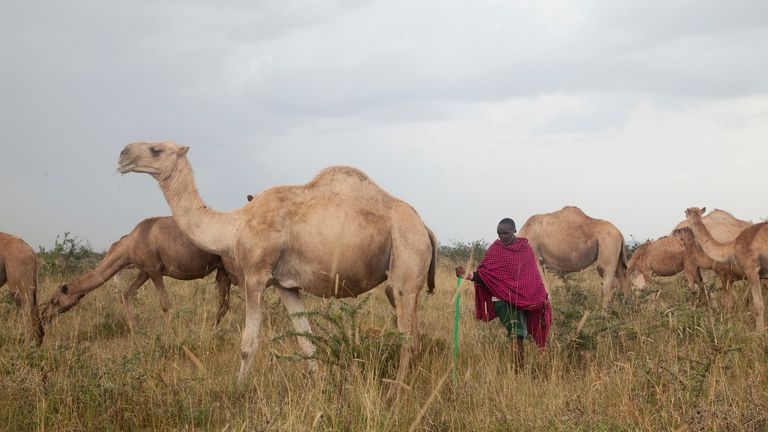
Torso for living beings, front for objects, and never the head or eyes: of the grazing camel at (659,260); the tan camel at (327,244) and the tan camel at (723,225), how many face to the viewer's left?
3

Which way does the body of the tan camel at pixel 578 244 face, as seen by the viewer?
to the viewer's left

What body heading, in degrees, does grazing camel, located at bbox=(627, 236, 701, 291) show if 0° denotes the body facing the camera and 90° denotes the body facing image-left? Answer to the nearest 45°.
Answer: approximately 90°

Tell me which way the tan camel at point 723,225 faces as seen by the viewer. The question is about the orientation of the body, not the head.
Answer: to the viewer's left

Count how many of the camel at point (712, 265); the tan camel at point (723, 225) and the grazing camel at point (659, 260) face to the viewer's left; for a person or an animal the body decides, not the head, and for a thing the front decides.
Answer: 3

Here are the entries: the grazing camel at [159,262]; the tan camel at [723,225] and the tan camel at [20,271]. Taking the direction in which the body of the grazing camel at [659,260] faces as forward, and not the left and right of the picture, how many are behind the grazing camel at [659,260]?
1

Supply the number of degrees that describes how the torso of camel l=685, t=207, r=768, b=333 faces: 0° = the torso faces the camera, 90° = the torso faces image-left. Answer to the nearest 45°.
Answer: approximately 90°

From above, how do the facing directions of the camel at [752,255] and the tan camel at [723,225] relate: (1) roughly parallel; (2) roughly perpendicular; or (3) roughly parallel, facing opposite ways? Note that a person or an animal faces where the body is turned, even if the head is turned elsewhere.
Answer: roughly parallel

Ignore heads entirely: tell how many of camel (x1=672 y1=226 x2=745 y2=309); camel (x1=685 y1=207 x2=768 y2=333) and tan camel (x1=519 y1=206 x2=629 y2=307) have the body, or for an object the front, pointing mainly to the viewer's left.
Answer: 3

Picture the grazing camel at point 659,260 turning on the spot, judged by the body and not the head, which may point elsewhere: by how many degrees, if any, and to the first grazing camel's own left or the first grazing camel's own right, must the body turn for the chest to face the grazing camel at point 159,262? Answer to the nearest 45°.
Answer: approximately 45° to the first grazing camel's own left

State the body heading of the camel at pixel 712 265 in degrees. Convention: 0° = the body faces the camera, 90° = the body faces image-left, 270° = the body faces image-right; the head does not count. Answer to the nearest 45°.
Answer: approximately 90°

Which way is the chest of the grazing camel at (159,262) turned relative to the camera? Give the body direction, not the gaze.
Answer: to the viewer's left

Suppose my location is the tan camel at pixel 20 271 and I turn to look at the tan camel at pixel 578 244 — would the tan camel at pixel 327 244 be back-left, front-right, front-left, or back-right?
front-right

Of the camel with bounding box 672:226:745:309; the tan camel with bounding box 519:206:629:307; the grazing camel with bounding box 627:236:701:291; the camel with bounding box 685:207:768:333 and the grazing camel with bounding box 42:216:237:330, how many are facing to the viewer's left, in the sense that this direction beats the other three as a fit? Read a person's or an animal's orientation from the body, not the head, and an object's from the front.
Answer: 5
